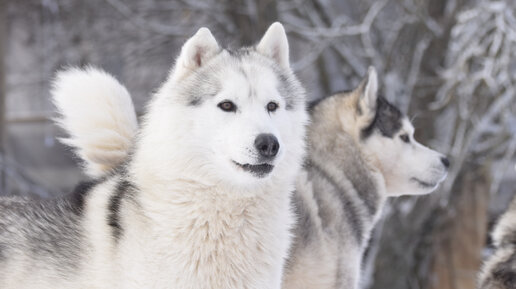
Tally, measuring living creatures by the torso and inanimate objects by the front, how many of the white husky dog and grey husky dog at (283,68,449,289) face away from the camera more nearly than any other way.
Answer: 0

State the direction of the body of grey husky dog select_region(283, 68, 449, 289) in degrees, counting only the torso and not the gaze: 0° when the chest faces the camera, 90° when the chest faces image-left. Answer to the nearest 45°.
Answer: approximately 270°

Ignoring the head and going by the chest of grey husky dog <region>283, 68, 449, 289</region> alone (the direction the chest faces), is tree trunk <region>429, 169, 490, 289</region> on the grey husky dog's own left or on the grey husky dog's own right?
on the grey husky dog's own left

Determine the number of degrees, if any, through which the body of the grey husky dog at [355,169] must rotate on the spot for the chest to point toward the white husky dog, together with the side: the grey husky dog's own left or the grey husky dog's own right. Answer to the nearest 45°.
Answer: approximately 135° to the grey husky dog's own right
